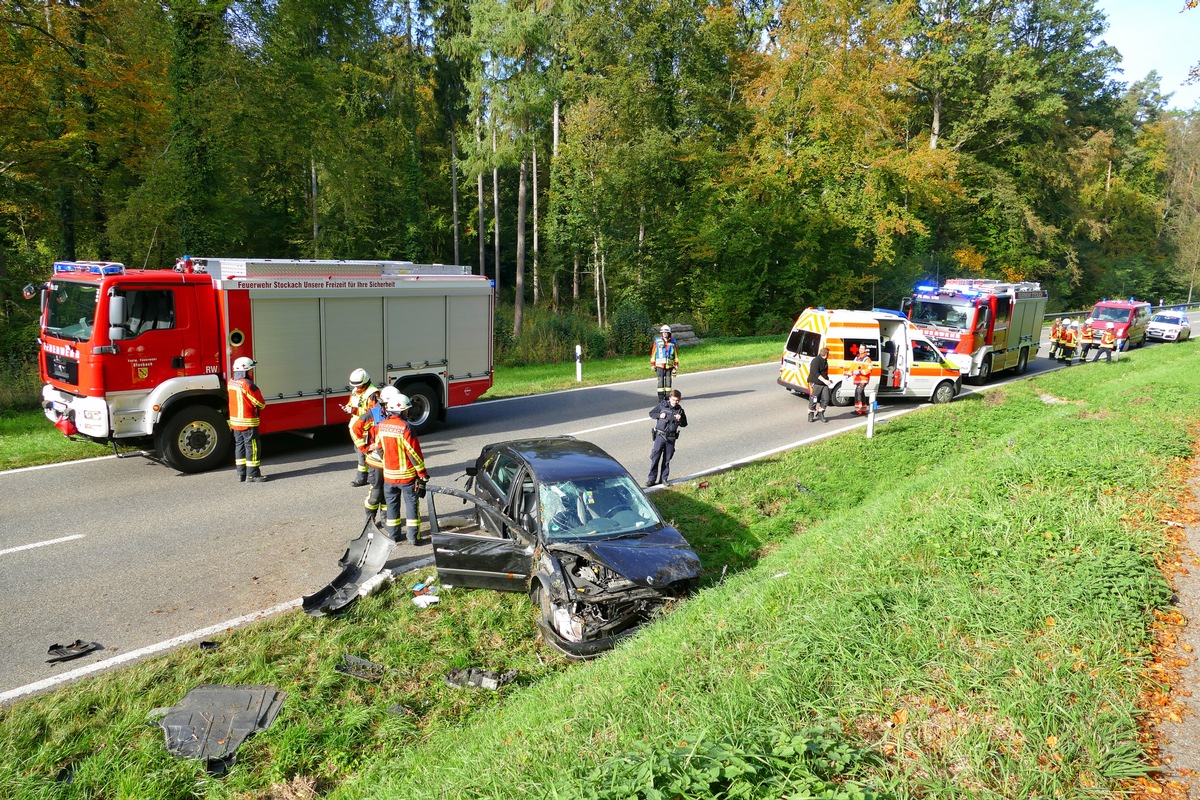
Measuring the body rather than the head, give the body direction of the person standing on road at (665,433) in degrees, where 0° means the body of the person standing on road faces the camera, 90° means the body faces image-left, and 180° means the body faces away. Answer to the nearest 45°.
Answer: approximately 0°

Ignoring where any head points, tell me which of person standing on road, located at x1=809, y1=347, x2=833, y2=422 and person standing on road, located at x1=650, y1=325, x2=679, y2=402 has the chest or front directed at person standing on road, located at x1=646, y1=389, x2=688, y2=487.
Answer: person standing on road, located at x1=650, y1=325, x2=679, y2=402

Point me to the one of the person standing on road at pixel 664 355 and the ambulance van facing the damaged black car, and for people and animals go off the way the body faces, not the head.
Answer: the person standing on road

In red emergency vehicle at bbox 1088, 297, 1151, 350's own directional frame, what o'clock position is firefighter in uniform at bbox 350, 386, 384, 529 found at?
The firefighter in uniform is roughly at 11 o'clock from the red emergency vehicle.

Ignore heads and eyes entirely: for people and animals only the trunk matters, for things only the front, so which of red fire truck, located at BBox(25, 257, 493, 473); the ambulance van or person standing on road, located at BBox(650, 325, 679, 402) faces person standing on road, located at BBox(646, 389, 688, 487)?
person standing on road, located at BBox(650, 325, 679, 402)

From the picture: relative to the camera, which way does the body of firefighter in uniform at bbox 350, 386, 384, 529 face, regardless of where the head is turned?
to the viewer's right

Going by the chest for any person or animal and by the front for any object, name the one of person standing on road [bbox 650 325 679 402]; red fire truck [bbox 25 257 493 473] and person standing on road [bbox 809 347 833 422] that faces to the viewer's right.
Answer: person standing on road [bbox 809 347 833 422]

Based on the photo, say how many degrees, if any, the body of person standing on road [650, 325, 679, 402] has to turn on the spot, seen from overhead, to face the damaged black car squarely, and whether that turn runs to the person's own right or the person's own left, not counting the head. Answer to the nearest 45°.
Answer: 0° — they already face it

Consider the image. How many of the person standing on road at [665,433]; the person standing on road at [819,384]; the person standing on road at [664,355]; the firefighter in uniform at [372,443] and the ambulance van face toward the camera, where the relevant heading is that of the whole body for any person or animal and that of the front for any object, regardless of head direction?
2

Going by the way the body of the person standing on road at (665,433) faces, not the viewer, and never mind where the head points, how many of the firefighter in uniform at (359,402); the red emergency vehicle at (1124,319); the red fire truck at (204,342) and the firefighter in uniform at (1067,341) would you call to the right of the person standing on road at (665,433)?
2

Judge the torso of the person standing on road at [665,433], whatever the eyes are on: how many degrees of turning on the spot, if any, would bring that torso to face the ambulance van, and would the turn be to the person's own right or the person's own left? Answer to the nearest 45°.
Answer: approximately 135° to the person's own left

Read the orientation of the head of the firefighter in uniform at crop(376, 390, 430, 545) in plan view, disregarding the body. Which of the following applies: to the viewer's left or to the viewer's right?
to the viewer's right
